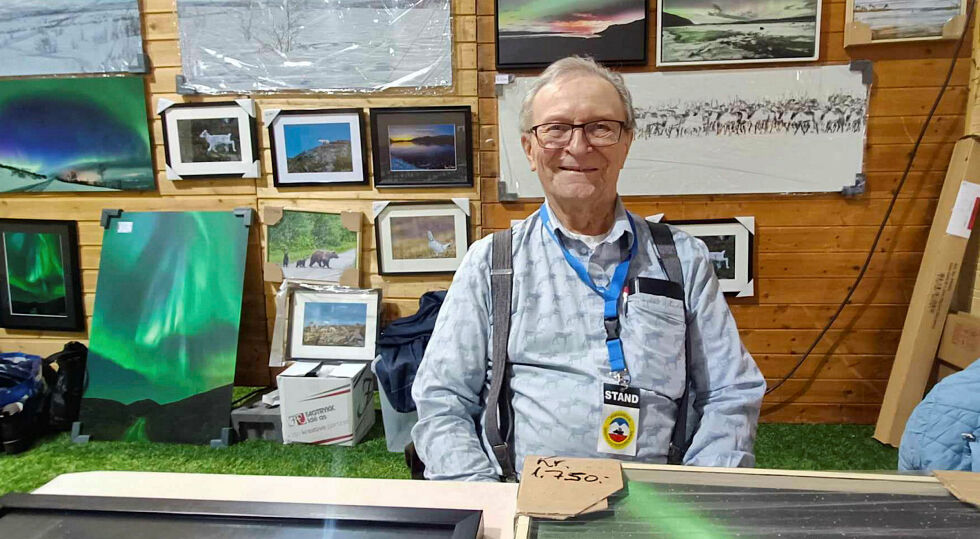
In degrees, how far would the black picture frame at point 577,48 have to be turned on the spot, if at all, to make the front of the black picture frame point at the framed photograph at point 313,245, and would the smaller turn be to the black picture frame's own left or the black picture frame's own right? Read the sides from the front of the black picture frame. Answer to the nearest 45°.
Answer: approximately 90° to the black picture frame's own right

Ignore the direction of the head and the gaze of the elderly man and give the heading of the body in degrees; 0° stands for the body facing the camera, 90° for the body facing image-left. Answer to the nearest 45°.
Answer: approximately 0°

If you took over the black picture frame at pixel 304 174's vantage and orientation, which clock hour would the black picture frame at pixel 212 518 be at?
the black picture frame at pixel 212 518 is roughly at 12 o'clock from the black picture frame at pixel 304 174.

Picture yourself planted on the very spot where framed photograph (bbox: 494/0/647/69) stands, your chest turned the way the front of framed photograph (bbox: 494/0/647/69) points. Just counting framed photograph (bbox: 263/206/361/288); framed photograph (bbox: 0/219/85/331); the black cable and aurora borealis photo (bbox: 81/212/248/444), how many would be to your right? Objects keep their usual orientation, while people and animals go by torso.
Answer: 3

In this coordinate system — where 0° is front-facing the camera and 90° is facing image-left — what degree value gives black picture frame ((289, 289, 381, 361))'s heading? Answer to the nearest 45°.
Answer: approximately 0°
